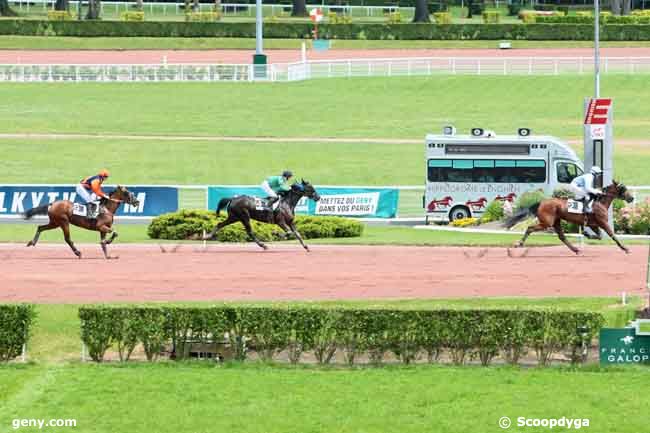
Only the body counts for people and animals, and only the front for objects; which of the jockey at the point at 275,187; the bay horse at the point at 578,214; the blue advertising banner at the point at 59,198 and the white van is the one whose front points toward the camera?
the blue advertising banner

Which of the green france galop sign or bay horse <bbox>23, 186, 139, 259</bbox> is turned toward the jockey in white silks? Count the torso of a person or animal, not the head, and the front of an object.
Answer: the bay horse

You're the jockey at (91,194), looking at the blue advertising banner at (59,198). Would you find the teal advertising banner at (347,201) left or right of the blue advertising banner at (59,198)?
right

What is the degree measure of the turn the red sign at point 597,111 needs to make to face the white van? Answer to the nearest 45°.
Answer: approximately 135° to its right

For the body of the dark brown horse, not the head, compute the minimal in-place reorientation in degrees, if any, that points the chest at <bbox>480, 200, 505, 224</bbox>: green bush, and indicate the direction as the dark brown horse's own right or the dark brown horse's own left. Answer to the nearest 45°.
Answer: approximately 45° to the dark brown horse's own left

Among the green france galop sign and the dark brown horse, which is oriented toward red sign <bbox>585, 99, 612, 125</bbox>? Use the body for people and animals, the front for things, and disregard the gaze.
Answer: the dark brown horse

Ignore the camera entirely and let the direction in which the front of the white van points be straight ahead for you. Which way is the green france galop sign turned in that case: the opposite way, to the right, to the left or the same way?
to the right

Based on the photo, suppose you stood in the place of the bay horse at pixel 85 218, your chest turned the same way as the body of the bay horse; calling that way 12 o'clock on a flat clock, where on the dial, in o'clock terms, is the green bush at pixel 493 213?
The green bush is roughly at 11 o'clock from the bay horse.

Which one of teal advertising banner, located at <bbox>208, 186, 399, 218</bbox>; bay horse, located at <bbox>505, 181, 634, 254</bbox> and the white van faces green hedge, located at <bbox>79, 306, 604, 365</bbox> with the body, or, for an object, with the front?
the teal advertising banner

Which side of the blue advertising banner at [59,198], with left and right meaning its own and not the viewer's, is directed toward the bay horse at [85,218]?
front

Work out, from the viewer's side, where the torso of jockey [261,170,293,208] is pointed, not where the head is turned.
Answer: to the viewer's right

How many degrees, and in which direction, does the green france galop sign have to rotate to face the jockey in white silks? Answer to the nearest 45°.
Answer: approximately 180°

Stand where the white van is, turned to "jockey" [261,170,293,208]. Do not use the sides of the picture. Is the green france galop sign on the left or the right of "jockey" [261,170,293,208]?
left

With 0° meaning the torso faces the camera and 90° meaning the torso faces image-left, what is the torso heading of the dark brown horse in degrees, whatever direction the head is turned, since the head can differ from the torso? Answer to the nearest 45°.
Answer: approximately 270°

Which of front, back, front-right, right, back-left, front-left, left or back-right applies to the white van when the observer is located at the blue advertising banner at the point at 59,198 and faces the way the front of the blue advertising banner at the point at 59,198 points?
left

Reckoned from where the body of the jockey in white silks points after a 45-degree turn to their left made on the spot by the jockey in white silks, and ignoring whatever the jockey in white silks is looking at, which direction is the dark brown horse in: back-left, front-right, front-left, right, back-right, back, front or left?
back-left

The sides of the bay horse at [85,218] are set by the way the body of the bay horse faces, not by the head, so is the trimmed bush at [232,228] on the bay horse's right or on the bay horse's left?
on the bay horse's left

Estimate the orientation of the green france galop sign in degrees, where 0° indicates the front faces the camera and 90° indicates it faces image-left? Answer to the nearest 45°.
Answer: approximately 0°

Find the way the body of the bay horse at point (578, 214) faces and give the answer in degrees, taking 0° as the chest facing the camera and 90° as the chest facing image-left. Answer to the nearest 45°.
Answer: approximately 270°

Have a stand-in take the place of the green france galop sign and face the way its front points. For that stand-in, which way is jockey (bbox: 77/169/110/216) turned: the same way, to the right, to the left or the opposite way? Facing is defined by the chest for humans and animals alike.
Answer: to the left

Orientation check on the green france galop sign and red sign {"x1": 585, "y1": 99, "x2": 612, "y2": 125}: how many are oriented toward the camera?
2

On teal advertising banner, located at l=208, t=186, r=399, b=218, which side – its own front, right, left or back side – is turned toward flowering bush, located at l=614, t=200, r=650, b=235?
left
